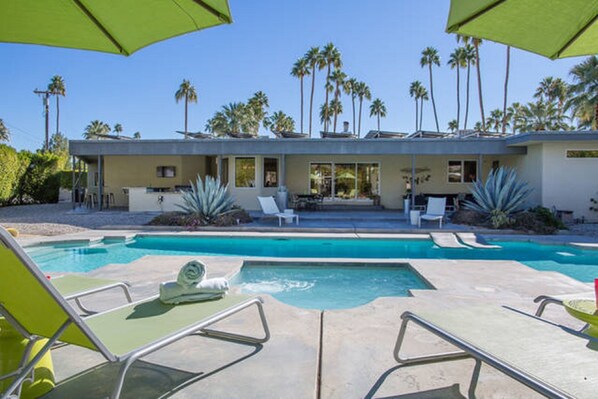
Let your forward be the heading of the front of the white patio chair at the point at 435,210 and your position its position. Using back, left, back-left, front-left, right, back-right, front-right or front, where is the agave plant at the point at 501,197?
back-left

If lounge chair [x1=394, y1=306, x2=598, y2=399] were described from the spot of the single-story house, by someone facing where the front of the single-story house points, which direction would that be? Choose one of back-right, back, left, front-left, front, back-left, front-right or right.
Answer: front

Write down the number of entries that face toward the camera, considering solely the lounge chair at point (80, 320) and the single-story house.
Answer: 1

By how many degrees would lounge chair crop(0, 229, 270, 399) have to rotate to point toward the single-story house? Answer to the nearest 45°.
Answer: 0° — it already faces it

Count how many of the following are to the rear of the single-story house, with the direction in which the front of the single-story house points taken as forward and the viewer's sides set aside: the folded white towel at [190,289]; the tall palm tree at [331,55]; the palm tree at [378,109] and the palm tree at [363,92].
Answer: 3

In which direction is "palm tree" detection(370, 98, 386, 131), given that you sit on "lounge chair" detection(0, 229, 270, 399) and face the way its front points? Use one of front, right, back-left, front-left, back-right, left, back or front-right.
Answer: front

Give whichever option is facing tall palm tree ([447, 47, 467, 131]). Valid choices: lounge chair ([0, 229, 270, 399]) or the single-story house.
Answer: the lounge chair

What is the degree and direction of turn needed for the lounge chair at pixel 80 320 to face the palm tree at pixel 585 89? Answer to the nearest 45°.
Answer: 0° — it already faces it

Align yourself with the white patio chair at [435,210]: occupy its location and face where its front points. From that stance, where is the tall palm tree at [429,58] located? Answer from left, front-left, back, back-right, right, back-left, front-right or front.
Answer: back-right

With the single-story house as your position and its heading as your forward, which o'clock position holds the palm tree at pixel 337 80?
The palm tree is roughly at 6 o'clock from the single-story house.

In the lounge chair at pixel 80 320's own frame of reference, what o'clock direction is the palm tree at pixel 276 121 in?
The palm tree is roughly at 11 o'clock from the lounge chair.

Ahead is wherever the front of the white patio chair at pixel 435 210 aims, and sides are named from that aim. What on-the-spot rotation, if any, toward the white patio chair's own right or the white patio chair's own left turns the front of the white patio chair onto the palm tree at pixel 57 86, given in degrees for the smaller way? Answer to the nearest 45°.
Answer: approximately 90° to the white patio chair's own right

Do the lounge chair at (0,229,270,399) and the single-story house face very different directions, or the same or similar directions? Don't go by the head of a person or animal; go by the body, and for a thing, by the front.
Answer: very different directions

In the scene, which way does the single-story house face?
toward the camera

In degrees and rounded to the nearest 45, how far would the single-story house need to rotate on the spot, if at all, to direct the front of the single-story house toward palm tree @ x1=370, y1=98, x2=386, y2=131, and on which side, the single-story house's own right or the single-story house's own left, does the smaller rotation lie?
approximately 180°

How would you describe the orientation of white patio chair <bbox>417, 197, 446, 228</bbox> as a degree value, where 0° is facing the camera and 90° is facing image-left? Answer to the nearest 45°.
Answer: approximately 45°

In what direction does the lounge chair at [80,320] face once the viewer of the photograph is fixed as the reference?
facing away from the viewer and to the right of the viewer
